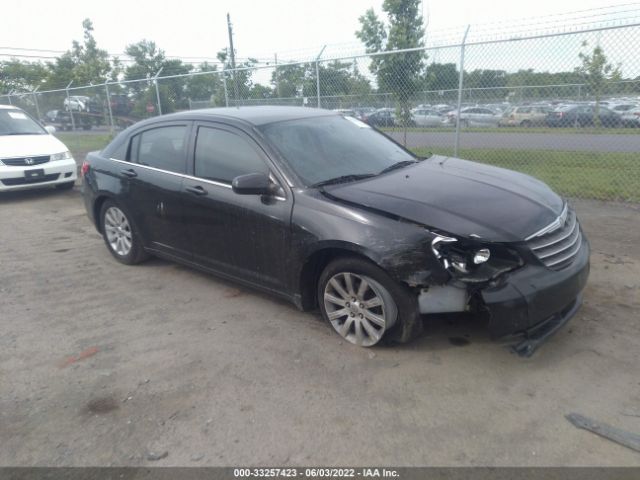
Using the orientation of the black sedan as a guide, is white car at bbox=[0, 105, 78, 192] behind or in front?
behind

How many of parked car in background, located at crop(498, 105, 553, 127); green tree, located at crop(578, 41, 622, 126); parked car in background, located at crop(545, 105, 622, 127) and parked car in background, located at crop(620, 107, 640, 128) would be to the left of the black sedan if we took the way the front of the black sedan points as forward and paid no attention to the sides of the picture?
4

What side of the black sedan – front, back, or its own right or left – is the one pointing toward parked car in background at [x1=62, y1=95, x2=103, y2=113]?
back

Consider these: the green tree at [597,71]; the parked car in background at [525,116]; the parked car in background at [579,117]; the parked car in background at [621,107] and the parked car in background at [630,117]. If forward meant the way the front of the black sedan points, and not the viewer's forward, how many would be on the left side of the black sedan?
5

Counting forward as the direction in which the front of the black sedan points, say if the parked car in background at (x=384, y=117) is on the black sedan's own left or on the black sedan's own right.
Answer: on the black sedan's own left

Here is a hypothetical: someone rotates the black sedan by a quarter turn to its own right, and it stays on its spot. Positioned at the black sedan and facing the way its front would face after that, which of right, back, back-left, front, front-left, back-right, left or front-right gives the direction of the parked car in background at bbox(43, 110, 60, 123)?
right

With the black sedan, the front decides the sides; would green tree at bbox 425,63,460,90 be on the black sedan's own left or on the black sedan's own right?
on the black sedan's own left

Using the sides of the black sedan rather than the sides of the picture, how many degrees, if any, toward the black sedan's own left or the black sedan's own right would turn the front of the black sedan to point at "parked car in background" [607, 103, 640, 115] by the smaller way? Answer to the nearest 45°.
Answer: approximately 90° to the black sedan's own left

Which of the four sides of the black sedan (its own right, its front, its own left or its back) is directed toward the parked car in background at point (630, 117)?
left

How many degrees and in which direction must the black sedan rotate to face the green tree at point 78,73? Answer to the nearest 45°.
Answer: approximately 180°

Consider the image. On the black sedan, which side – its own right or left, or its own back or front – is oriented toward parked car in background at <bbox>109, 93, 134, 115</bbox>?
back

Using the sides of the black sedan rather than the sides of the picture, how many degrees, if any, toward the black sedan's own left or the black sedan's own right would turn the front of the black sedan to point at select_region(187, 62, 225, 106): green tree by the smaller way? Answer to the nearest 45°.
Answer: approximately 135° to the black sedan's own left

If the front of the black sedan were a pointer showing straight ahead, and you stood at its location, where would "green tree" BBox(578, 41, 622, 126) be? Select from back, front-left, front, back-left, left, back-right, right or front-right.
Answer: left

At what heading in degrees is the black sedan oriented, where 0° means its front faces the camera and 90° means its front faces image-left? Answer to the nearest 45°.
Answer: approximately 315°
